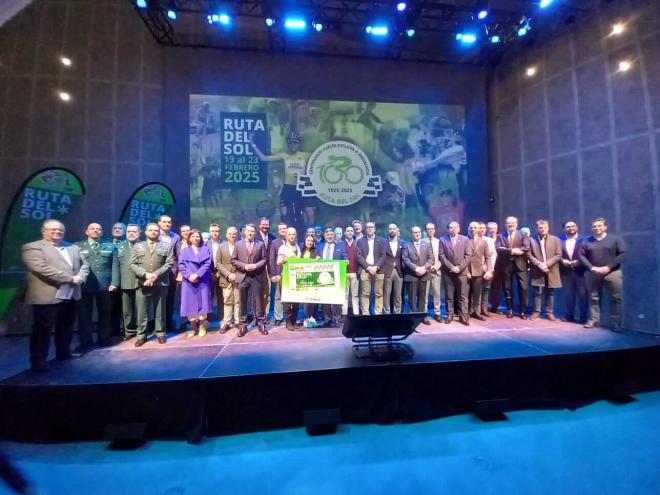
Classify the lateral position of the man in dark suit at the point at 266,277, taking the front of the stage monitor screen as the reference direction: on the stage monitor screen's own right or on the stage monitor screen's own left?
on the stage monitor screen's own left

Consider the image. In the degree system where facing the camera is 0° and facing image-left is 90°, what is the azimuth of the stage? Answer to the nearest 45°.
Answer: approximately 0°

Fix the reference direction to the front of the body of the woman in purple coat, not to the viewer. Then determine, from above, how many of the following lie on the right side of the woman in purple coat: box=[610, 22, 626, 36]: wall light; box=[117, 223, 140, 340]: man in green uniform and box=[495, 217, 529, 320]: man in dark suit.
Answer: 1

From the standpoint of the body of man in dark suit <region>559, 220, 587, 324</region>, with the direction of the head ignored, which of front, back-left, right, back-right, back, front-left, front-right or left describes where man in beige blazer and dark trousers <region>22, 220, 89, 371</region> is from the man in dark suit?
front-right

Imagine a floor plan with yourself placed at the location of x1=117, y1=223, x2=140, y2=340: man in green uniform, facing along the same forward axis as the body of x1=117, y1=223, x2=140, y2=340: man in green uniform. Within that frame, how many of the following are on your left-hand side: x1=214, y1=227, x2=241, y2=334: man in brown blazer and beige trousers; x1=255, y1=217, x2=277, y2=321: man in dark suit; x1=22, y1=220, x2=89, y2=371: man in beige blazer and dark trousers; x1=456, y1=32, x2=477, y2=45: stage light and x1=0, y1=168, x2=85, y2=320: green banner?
3

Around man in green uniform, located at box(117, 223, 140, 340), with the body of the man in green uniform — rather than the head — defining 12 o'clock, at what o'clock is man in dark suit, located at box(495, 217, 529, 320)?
The man in dark suit is roughly at 10 o'clock from the man in green uniform.

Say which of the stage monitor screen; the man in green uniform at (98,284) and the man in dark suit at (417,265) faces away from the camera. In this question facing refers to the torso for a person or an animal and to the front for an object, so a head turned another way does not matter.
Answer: the stage monitor screen
